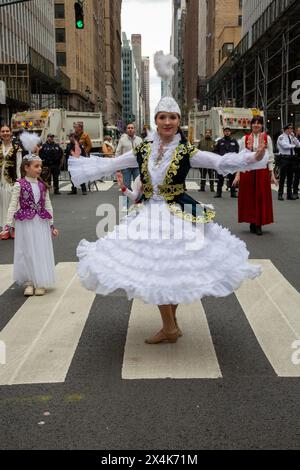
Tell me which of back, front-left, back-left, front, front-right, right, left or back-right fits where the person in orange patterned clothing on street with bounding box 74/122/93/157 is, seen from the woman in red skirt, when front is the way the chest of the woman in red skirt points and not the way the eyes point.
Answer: back-right

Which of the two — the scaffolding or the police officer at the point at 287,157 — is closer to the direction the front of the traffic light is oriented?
the police officer

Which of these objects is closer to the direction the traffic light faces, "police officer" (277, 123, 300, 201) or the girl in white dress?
the girl in white dress

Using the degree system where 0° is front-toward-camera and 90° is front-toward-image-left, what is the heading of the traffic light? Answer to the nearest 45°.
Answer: approximately 0°

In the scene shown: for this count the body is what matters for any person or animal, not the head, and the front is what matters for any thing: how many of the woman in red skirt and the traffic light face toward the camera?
2
